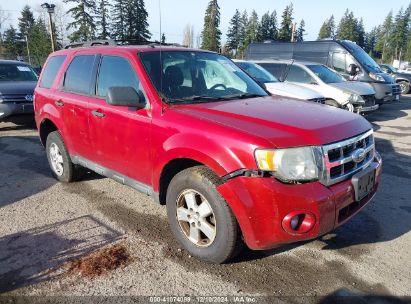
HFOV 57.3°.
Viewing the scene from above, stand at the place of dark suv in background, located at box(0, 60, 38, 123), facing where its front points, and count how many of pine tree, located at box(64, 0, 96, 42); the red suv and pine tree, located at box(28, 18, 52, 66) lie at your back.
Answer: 2

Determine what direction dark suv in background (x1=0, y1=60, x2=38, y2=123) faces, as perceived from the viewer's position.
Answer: facing the viewer

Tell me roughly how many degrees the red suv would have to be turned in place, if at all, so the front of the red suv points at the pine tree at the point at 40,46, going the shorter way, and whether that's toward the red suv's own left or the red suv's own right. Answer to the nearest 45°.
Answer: approximately 180°

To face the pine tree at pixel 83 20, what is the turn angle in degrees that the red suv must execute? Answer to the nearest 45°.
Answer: approximately 135° to its left

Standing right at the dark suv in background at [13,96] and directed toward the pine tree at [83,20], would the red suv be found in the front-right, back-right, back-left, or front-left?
back-right

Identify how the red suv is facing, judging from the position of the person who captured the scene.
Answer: facing the viewer and to the right of the viewer

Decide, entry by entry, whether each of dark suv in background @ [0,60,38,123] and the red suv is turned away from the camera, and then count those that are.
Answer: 0

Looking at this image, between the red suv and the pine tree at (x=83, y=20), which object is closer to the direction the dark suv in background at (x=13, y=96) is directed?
the red suv

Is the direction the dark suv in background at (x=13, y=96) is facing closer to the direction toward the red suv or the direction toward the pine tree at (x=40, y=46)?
the red suv

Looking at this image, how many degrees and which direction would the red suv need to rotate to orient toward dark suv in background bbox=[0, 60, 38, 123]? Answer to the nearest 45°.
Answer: approximately 180°

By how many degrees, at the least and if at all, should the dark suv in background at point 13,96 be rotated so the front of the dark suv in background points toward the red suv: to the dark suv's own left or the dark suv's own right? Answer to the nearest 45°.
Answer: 0° — it already faces it

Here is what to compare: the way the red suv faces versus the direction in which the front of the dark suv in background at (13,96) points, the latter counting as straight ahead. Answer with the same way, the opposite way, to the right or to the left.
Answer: the same way

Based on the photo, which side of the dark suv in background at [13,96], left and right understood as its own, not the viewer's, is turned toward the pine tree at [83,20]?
back
